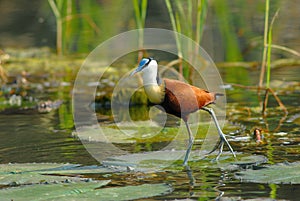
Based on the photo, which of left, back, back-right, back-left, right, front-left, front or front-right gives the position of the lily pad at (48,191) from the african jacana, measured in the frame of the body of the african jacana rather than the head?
front-left

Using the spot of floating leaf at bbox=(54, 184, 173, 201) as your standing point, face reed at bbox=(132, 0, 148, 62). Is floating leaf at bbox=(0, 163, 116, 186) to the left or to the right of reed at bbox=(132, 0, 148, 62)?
left

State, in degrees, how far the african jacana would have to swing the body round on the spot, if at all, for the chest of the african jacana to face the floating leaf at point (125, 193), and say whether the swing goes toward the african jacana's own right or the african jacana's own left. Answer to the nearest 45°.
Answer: approximately 90° to the african jacana's own left

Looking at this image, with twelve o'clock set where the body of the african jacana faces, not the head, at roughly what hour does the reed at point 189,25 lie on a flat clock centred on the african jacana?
The reed is roughly at 3 o'clock from the african jacana.

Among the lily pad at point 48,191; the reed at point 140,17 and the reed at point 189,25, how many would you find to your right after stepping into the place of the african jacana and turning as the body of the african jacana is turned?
2

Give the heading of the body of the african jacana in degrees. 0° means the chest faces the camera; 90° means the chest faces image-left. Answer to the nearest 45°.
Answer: approximately 90°

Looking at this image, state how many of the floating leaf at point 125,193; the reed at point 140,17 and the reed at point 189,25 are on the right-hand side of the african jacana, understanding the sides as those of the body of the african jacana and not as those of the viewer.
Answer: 2

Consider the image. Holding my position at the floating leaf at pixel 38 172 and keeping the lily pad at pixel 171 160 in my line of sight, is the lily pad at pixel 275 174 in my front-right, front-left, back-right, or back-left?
front-right

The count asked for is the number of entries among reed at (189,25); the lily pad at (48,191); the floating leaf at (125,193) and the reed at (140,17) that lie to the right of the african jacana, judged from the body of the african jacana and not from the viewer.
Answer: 2

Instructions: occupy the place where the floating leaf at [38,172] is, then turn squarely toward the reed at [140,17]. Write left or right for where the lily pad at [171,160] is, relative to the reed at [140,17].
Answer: right

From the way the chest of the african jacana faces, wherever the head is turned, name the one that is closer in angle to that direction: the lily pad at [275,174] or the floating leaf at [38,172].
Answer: the floating leaf

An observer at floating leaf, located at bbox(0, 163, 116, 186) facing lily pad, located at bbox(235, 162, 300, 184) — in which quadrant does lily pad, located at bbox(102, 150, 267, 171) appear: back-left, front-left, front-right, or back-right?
front-left
